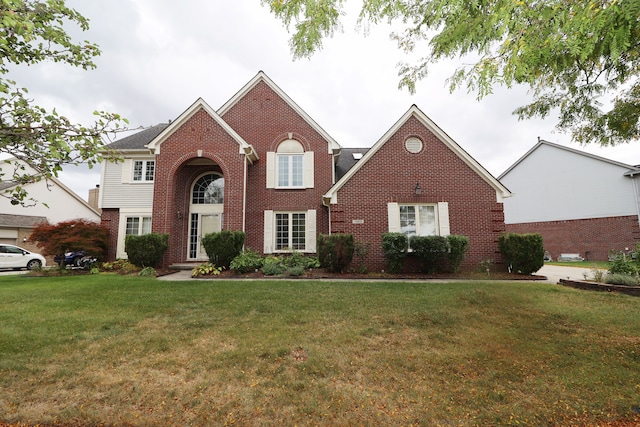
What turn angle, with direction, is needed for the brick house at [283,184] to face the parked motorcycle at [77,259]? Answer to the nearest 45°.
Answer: approximately 90° to its right

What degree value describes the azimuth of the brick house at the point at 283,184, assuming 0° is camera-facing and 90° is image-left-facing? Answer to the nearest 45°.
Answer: approximately 0°

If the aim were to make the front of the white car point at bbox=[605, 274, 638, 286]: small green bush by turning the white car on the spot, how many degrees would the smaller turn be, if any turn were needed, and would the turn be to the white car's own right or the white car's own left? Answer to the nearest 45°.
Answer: approximately 45° to the white car's own right

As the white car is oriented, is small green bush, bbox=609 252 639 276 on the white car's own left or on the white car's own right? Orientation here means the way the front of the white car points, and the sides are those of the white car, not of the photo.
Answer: on the white car's own right

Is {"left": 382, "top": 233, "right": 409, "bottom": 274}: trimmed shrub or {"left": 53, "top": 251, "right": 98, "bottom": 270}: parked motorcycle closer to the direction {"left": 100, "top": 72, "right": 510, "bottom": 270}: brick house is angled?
the trimmed shrub

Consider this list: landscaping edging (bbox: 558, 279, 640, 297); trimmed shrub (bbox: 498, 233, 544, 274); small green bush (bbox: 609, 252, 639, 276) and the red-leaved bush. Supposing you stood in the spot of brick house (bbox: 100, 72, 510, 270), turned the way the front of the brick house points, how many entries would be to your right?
1

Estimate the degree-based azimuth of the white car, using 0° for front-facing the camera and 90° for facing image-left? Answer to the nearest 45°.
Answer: approximately 270°

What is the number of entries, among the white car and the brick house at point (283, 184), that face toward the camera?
1

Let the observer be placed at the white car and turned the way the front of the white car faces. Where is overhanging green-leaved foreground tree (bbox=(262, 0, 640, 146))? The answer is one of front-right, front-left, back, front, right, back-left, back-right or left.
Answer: right

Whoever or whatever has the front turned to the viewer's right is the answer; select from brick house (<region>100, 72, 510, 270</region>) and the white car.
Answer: the white car
